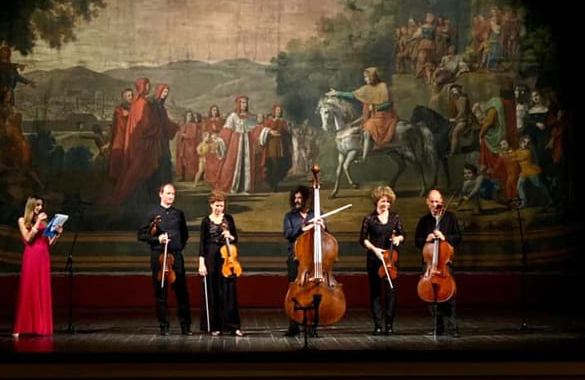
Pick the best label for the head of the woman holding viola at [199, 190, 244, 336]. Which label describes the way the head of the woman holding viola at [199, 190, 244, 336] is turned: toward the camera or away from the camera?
toward the camera

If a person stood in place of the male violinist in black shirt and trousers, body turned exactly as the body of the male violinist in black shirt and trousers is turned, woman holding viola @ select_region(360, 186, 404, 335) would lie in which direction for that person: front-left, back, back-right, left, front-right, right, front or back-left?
left

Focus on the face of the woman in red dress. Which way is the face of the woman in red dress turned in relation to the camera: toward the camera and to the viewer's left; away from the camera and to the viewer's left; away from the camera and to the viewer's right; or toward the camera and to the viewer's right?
toward the camera and to the viewer's right

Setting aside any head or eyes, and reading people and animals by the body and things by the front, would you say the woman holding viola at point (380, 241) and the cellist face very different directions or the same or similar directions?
same or similar directions

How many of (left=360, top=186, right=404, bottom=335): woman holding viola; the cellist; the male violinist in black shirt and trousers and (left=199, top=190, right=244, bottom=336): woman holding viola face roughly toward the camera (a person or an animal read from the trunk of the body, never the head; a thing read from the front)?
4

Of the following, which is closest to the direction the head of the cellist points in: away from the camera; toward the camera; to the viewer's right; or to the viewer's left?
toward the camera

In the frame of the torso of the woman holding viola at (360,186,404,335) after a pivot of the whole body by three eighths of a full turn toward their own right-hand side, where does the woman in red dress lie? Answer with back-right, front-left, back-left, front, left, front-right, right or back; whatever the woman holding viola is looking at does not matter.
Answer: front-left

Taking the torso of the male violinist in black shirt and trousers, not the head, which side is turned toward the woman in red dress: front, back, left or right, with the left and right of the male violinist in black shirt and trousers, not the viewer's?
right

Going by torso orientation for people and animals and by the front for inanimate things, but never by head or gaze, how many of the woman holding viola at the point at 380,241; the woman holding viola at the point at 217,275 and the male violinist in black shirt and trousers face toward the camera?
3

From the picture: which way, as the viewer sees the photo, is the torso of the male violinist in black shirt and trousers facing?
toward the camera

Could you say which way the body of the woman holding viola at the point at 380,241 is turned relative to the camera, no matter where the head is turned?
toward the camera

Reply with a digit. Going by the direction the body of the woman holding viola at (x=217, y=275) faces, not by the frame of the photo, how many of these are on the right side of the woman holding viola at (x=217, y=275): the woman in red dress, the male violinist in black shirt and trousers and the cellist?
2
